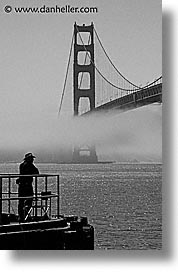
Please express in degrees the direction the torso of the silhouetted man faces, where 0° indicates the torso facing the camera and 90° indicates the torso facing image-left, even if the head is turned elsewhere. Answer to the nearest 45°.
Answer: approximately 270°
